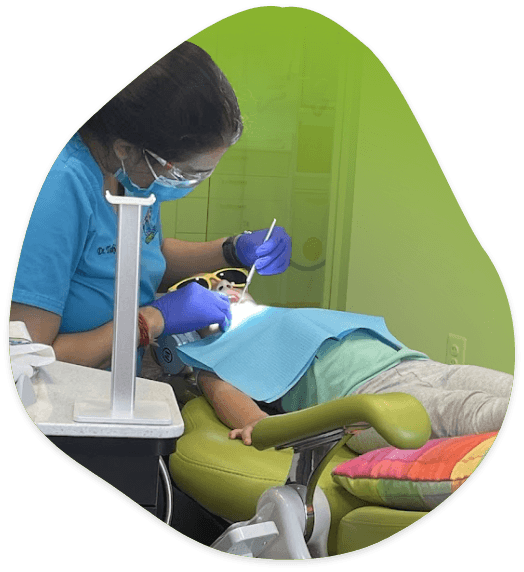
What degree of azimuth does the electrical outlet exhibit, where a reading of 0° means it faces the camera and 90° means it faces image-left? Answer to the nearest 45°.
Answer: approximately 0°

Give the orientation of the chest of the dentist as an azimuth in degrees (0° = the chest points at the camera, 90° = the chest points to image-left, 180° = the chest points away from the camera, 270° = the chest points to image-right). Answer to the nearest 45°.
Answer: approximately 315°

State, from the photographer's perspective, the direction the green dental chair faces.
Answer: facing to the right of the viewer

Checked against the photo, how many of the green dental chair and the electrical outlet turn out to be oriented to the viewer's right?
1

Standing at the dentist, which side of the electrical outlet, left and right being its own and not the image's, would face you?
right
